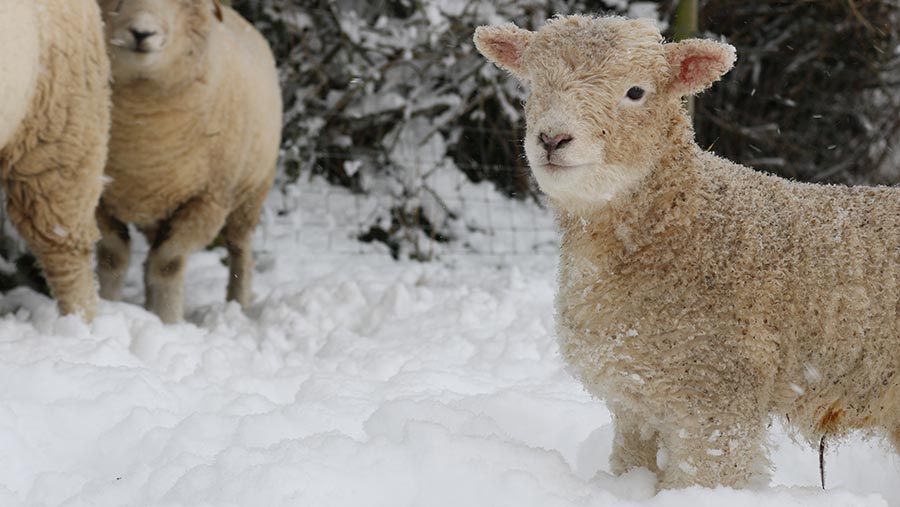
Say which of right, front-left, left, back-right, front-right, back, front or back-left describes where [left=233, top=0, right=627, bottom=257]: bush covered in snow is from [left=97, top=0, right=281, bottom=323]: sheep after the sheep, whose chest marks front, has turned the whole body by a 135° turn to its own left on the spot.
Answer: front-left

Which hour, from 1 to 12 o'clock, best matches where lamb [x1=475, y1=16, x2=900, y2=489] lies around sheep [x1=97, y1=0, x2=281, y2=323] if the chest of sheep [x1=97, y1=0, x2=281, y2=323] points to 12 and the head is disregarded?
lamb [x1=475, y1=16, x2=900, y2=489] is roughly at 10 o'clock from sheep [x1=97, y1=0, x2=281, y2=323].

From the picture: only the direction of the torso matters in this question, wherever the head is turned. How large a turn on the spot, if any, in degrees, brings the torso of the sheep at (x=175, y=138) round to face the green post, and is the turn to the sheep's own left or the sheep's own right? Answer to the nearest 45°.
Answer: approximately 135° to the sheep's own left

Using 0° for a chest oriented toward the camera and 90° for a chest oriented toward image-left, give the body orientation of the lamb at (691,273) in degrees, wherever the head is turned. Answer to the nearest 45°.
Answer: approximately 45°

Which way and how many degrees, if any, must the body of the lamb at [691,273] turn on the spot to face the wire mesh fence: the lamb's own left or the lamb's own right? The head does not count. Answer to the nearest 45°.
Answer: approximately 90° to the lamb's own right

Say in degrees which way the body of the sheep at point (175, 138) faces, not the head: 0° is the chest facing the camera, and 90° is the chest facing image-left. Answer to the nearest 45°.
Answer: approximately 45°

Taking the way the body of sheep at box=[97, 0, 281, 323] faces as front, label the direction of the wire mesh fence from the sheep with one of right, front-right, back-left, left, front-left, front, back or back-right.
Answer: back

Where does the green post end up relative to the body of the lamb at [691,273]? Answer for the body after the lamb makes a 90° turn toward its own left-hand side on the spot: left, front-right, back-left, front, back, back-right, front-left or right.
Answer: back-left
